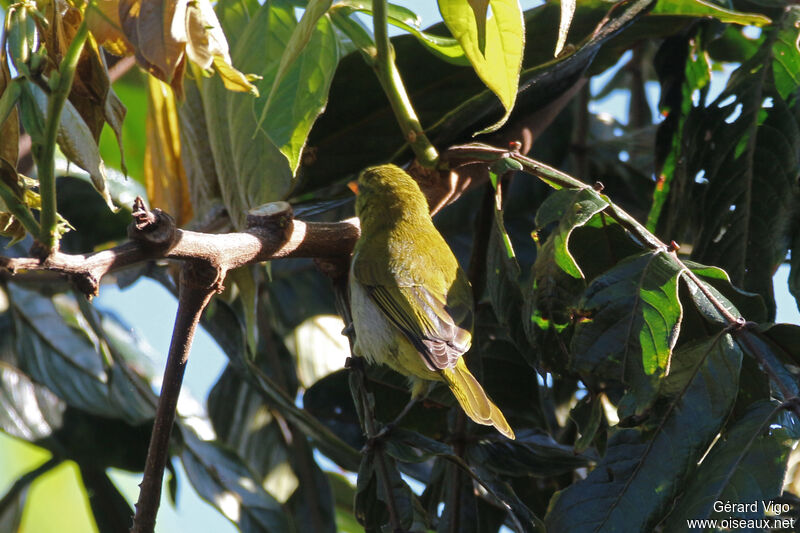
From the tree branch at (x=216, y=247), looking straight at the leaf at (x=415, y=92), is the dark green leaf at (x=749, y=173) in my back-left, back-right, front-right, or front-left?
front-right

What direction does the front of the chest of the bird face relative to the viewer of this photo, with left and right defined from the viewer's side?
facing away from the viewer and to the left of the viewer

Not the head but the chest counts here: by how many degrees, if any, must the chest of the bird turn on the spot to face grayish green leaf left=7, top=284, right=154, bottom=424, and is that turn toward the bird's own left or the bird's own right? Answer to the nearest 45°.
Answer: approximately 45° to the bird's own left

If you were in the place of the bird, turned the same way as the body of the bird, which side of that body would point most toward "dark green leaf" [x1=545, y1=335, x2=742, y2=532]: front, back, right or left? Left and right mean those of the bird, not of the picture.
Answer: back

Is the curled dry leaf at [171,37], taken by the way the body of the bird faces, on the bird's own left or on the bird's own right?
on the bird's own left

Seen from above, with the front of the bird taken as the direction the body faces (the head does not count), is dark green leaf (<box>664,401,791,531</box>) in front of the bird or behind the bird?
behind
